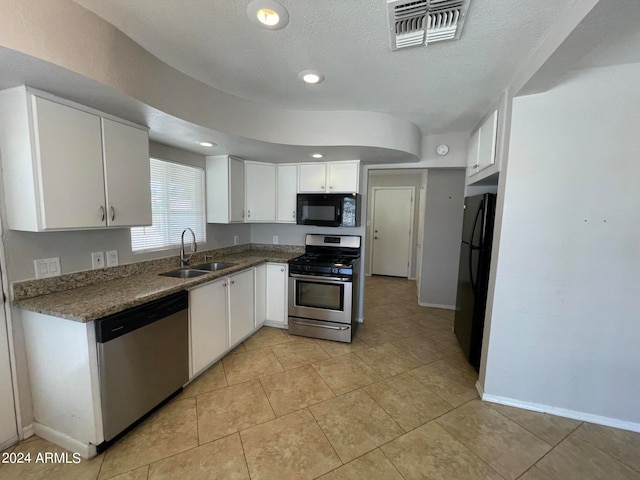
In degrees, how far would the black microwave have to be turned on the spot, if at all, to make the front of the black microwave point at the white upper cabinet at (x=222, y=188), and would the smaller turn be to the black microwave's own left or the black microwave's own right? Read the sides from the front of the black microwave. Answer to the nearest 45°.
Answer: approximately 90° to the black microwave's own right

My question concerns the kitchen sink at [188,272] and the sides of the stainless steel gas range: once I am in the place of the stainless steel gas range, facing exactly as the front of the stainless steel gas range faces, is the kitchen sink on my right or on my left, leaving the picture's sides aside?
on my right

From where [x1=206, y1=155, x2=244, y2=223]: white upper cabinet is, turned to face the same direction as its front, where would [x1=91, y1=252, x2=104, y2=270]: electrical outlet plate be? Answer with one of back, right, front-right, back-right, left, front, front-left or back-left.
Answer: right

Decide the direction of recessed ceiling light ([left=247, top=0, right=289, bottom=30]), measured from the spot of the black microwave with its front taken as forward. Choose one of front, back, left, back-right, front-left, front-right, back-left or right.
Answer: front

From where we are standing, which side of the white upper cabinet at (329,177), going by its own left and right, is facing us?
front

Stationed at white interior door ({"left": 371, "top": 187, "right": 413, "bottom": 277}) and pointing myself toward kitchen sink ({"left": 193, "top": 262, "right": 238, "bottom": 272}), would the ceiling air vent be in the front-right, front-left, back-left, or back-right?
front-left

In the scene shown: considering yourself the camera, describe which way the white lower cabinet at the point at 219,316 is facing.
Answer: facing the viewer and to the right of the viewer

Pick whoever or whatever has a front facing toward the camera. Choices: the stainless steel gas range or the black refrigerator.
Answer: the stainless steel gas range

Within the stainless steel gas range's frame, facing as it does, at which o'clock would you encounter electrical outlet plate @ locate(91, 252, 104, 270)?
The electrical outlet plate is roughly at 2 o'clock from the stainless steel gas range.

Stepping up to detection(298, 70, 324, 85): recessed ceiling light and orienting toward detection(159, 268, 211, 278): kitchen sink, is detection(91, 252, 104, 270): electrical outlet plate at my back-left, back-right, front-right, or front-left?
front-left

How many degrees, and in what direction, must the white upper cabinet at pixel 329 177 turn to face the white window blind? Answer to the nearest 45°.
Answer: approximately 90° to its right

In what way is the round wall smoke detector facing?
toward the camera

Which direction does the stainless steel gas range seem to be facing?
toward the camera

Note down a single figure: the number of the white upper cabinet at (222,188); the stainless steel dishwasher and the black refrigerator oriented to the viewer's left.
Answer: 1

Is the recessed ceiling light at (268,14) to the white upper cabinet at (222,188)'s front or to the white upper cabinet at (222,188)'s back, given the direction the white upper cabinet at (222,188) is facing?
to the front

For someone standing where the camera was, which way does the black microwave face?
facing the viewer
